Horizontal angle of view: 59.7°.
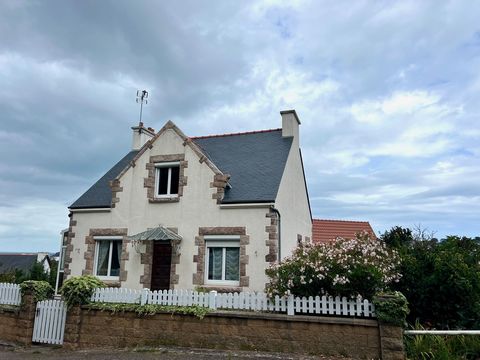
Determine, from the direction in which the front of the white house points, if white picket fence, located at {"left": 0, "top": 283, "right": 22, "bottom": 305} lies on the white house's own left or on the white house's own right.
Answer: on the white house's own right

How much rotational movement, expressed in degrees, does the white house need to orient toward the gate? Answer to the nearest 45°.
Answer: approximately 45° to its right

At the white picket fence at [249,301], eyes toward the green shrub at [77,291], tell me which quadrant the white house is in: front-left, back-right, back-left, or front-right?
front-right

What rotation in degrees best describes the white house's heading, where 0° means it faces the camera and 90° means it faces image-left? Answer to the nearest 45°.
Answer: approximately 0°

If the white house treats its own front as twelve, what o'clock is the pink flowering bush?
The pink flowering bush is roughly at 11 o'clock from the white house.

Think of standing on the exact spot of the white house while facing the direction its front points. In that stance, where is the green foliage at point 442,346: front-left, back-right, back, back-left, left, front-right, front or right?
front-left

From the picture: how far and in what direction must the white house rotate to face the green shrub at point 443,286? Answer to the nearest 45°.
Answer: approximately 45° to its left

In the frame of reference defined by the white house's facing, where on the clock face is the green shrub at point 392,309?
The green shrub is roughly at 11 o'clock from the white house.

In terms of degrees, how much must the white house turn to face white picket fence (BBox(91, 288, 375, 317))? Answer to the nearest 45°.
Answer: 0° — it already faces it

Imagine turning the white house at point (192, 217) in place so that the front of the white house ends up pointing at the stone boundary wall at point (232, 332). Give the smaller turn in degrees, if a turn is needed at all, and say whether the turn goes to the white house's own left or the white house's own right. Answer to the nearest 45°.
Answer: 0° — it already faces it

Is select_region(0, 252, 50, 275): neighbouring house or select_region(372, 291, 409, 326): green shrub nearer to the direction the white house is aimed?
the green shrub
